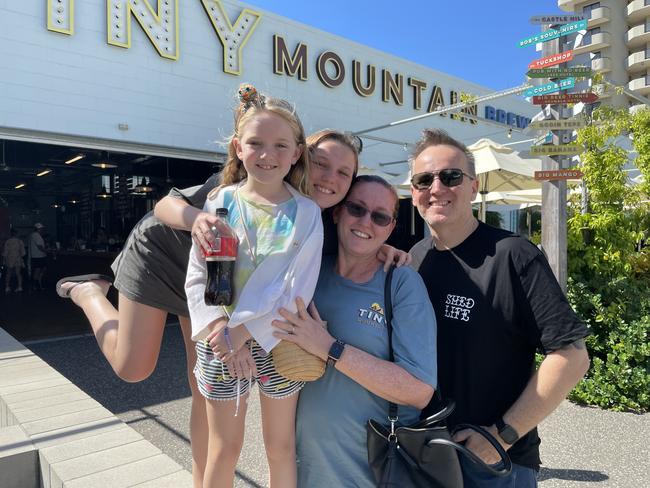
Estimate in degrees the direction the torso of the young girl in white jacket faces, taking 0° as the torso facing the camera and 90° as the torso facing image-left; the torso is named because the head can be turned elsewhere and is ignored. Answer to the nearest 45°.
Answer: approximately 0°

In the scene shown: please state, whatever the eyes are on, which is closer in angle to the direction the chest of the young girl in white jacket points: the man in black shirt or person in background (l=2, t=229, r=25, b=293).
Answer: the man in black shirt

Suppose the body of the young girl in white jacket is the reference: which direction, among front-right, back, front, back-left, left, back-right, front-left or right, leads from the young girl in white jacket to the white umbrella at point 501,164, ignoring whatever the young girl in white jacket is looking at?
back-left

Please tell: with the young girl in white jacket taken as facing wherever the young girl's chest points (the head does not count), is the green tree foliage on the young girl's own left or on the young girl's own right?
on the young girl's own left

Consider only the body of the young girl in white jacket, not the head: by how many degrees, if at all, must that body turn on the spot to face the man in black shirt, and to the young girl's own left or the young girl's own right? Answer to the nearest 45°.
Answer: approximately 90° to the young girl's own left

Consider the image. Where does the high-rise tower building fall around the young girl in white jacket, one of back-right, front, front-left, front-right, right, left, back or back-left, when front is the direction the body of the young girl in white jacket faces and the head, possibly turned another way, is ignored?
back-left
